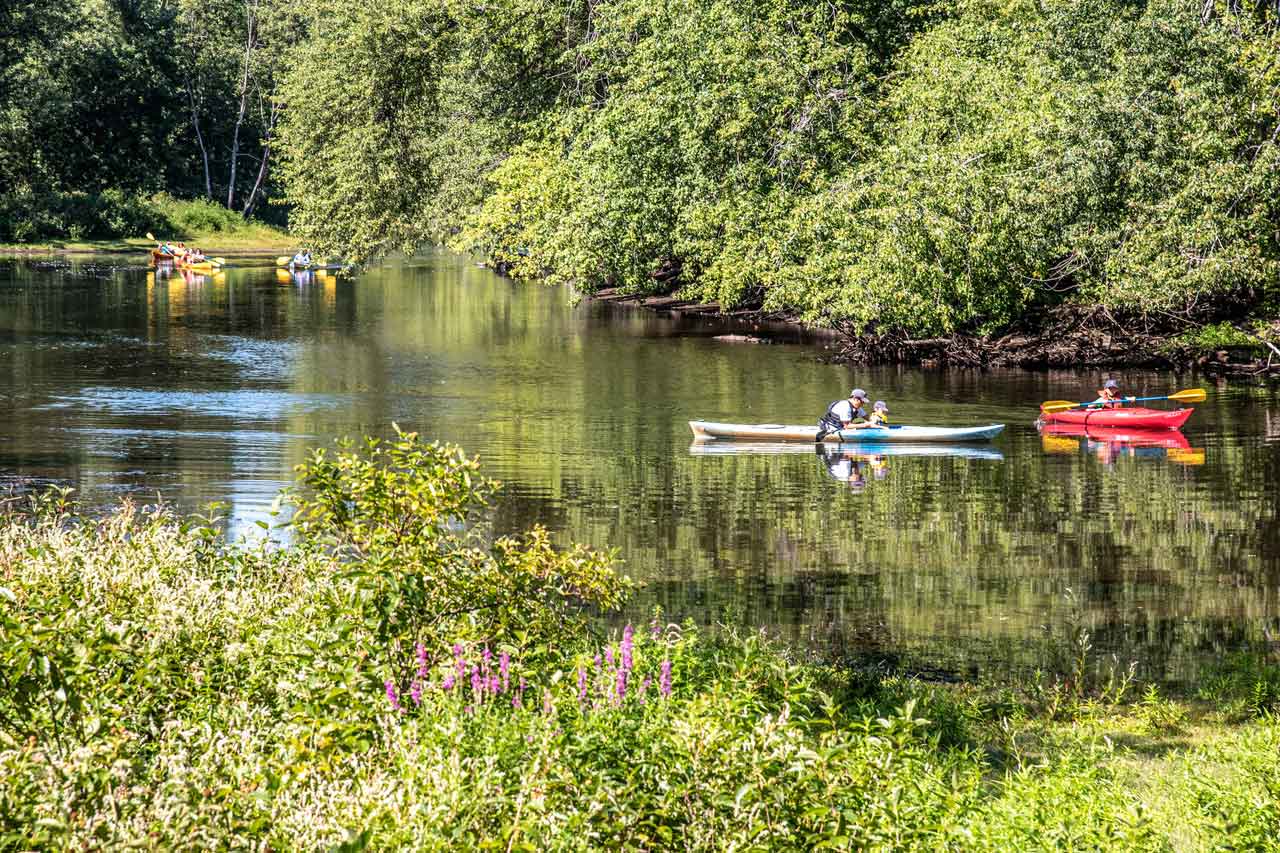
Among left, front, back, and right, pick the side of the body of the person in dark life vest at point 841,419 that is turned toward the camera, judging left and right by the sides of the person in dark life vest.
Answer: right

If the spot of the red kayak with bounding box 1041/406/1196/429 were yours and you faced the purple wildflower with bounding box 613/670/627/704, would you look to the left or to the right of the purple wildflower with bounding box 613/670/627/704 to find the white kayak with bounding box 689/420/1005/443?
right

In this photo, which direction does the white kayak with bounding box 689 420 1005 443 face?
to the viewer's right

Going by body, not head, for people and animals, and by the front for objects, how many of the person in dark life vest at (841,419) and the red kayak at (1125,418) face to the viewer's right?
2

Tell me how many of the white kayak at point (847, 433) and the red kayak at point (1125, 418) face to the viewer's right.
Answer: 2

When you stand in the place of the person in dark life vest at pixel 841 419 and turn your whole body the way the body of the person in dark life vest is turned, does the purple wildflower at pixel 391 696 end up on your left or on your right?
on your right

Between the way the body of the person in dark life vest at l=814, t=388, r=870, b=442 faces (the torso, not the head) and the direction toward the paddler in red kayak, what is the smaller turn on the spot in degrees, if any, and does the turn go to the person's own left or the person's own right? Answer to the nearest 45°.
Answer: approximately 45° to the person's own left

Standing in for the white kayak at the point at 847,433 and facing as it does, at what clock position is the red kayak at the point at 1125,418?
The red kayak is roughly at 11 o'clock from the white kayak.

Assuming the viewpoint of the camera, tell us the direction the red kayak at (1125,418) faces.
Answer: facing to the right of the viewer
